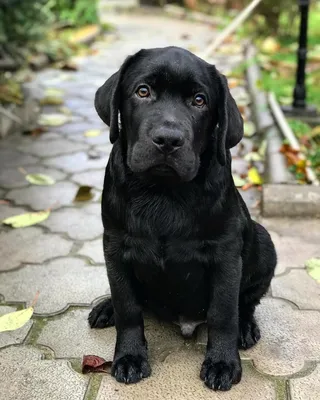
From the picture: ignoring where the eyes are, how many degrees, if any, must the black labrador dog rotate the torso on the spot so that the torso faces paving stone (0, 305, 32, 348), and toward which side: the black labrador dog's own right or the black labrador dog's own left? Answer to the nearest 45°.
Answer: approximately 90° to the black labrador dog's own right

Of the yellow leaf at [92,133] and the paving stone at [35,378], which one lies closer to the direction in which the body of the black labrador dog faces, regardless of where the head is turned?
the paving stone

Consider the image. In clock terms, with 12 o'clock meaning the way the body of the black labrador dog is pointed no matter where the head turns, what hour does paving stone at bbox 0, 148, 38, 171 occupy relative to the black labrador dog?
The paving stone is roughly at 5 o'clock from the black labrador dog.

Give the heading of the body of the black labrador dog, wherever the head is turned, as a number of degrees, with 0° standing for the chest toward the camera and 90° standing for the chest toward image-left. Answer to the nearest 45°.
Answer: approximately 0°

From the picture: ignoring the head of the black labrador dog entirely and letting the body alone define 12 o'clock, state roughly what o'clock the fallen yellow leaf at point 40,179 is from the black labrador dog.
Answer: The fallen yellow leaf is roughly at 5 o'clock from the black labrador dog.

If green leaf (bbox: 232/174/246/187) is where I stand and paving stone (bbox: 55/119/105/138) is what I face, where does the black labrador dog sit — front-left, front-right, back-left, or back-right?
back-left

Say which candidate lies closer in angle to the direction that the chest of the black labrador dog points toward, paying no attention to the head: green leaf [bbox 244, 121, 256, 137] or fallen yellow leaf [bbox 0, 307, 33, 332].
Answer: the fallen yellow leaf

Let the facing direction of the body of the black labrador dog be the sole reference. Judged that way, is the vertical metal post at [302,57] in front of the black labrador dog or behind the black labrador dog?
behind

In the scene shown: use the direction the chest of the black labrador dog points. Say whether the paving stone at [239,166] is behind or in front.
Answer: behind

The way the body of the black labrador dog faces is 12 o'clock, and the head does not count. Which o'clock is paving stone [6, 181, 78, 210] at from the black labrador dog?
The paving stone is roughly at 5 o'clock from the black labrador dog.

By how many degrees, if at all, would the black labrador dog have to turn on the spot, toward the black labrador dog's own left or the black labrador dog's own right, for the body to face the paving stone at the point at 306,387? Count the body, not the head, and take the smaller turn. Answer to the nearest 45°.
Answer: approximately 45° to the black labrador dog's own left

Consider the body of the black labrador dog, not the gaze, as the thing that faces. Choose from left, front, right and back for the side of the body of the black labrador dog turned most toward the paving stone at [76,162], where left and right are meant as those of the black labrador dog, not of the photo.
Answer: back

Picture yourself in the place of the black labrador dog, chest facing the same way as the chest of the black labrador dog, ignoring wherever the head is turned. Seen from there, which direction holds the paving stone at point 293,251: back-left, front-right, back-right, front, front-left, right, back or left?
back-left

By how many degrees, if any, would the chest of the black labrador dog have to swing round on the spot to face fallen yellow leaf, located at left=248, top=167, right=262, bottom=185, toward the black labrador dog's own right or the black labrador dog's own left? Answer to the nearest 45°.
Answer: approximately 180°
